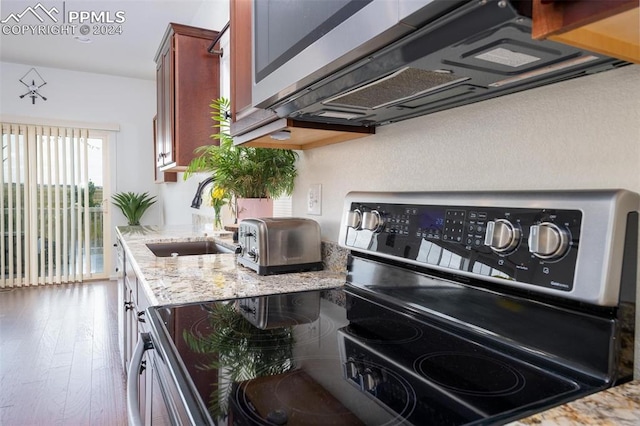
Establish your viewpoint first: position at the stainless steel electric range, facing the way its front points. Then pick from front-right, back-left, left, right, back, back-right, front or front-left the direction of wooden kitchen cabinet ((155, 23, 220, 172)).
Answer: right

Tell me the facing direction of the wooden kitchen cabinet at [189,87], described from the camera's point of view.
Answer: facing to the left of the viewer

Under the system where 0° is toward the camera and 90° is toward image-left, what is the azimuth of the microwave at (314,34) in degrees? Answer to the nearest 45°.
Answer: approximately 45°

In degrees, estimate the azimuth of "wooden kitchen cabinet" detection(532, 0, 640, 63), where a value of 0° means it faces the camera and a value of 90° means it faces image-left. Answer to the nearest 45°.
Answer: approximately 45°

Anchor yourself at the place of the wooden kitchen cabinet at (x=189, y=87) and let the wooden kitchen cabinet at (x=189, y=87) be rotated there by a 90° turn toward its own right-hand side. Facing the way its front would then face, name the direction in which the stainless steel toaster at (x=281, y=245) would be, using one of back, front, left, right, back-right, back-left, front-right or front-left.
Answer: back

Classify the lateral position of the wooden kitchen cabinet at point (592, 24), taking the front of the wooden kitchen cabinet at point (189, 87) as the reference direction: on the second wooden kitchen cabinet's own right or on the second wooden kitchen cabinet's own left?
on the second wooden kitchen cabinet's own left

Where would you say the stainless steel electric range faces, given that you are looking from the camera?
facing the viewer and to the left of the viewer

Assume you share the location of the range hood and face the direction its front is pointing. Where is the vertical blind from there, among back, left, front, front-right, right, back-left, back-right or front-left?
right

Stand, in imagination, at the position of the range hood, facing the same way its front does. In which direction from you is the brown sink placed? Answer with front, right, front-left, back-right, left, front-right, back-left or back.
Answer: right

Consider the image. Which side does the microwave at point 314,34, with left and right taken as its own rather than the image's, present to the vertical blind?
right

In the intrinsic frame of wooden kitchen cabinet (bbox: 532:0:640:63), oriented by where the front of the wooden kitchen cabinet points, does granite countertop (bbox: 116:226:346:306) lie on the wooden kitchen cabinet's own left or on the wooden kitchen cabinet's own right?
on the wooden kitchen cabinet's own right

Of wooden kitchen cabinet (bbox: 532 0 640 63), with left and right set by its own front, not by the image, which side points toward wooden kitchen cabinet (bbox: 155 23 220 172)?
right

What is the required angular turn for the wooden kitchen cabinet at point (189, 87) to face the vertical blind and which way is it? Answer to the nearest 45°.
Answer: approximately 45° to its right
